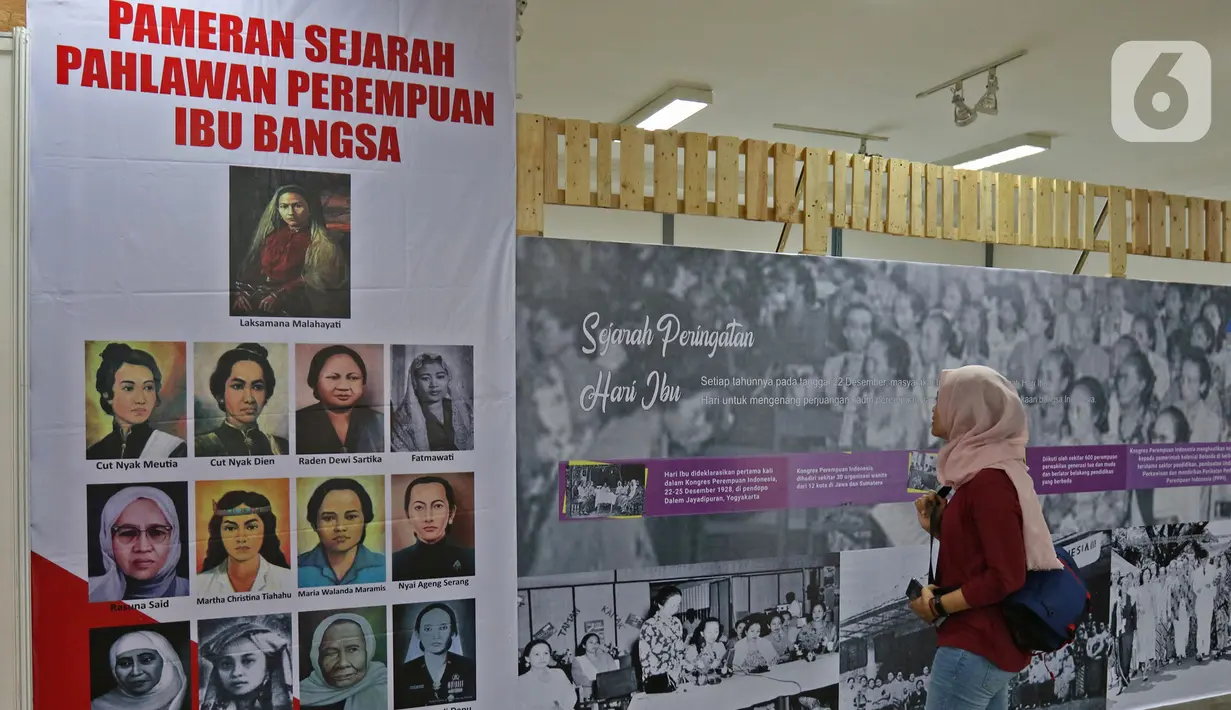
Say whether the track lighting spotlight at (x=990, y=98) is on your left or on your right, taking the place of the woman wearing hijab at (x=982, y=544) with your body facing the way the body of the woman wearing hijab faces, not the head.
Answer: on your right

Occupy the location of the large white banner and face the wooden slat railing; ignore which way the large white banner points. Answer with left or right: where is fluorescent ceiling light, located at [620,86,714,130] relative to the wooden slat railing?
left

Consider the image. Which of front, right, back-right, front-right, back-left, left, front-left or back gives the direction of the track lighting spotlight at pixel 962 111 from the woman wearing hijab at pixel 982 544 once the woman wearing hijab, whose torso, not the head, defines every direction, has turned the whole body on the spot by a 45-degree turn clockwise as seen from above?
front-right

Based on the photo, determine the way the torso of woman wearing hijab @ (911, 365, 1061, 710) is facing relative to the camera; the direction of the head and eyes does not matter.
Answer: to the viewer's left

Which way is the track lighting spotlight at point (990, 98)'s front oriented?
to the viewer's left
